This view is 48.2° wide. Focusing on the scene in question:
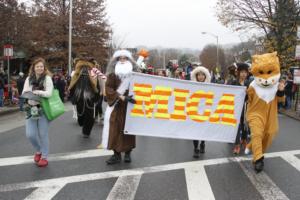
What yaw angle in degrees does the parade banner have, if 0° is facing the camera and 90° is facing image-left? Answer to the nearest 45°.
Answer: approximately 0°

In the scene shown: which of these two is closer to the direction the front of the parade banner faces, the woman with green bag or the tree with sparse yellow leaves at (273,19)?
the woman with green bag

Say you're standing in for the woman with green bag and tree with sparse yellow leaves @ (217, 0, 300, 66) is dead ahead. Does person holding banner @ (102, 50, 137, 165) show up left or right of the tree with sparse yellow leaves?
right

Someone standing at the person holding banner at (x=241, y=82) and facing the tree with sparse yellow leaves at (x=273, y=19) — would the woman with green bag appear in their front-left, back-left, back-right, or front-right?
back-left

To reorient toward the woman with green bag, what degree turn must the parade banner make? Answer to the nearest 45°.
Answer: approximately 90° to its right

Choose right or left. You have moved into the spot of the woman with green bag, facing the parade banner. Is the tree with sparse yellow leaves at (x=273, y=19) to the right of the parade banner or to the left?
left

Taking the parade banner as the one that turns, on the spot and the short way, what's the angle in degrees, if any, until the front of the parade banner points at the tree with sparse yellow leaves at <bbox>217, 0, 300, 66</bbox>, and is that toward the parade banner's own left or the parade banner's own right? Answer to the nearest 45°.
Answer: approximately 180°
